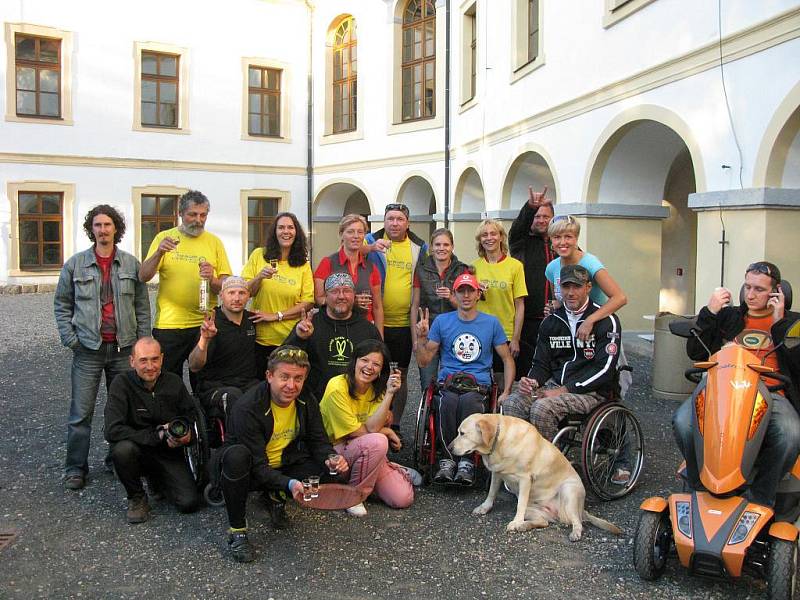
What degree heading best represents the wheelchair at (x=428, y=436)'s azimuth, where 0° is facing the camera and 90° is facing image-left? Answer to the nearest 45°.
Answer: approximately 0°

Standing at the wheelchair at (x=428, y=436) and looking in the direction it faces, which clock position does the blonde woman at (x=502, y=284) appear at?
The blonde woman is roughly at 7 o'clock from the wheelchair.

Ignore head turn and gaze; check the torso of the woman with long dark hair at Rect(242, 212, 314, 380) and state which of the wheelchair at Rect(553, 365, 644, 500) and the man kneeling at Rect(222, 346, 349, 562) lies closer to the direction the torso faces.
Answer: the man kneeling

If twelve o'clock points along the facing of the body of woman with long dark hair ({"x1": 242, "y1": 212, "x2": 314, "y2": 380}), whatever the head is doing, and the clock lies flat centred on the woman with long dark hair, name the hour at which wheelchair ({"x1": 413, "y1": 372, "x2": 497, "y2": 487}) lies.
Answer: The wheelchair is roughly at 10 o'clock from the woman with long dark hair.

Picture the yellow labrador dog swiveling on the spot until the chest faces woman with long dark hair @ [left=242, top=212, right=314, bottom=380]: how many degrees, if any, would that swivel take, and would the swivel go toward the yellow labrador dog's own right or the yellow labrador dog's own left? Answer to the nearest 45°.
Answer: approximately 45° to the yellow labrador dog's own right

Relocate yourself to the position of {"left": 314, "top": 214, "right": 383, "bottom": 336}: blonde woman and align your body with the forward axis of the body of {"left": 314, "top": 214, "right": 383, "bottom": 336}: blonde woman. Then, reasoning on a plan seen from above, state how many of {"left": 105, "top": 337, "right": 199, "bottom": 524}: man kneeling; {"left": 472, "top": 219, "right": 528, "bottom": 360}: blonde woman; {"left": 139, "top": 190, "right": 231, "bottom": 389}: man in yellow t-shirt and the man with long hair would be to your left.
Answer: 1

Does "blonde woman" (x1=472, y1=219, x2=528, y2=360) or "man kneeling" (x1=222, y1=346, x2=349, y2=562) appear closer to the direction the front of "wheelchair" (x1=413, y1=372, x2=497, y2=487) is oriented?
the man kneeling

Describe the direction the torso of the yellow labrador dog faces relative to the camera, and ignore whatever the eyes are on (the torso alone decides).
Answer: to the viewer's left

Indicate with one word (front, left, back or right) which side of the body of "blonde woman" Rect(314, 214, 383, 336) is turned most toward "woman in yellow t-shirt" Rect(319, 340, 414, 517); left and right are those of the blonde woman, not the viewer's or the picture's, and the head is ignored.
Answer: front

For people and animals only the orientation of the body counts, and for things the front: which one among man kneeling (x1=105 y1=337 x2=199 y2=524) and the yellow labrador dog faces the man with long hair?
the yellow labrador dog
